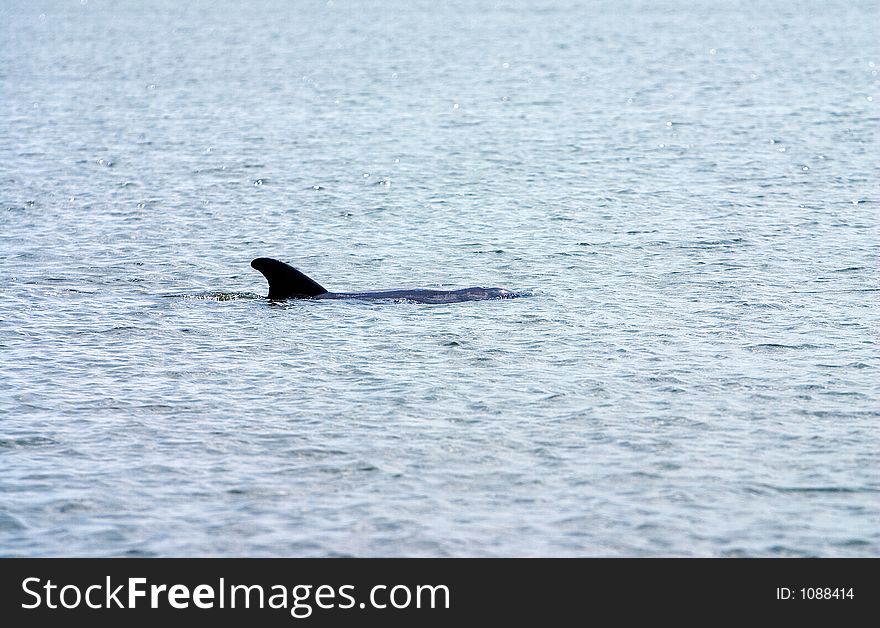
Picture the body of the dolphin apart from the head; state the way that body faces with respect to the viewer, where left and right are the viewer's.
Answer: facing to the right of the viewer
